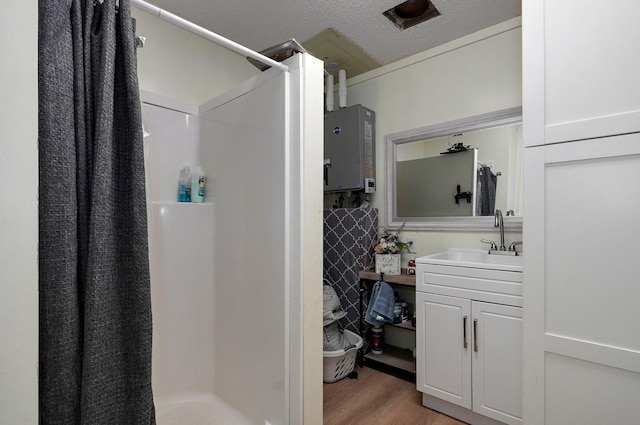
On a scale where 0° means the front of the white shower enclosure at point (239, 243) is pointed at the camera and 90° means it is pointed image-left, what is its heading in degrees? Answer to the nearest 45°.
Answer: approximately 315°

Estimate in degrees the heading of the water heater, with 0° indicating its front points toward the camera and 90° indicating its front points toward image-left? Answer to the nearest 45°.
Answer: approximately 45°

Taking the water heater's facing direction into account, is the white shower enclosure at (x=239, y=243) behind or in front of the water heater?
in front

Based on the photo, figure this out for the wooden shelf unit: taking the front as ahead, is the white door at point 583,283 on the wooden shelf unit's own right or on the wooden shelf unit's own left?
on the wooden shelf unit's own left

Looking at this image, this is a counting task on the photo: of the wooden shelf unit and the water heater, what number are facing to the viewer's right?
0

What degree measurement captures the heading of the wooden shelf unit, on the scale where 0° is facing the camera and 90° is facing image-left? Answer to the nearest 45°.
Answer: approximately 45°
